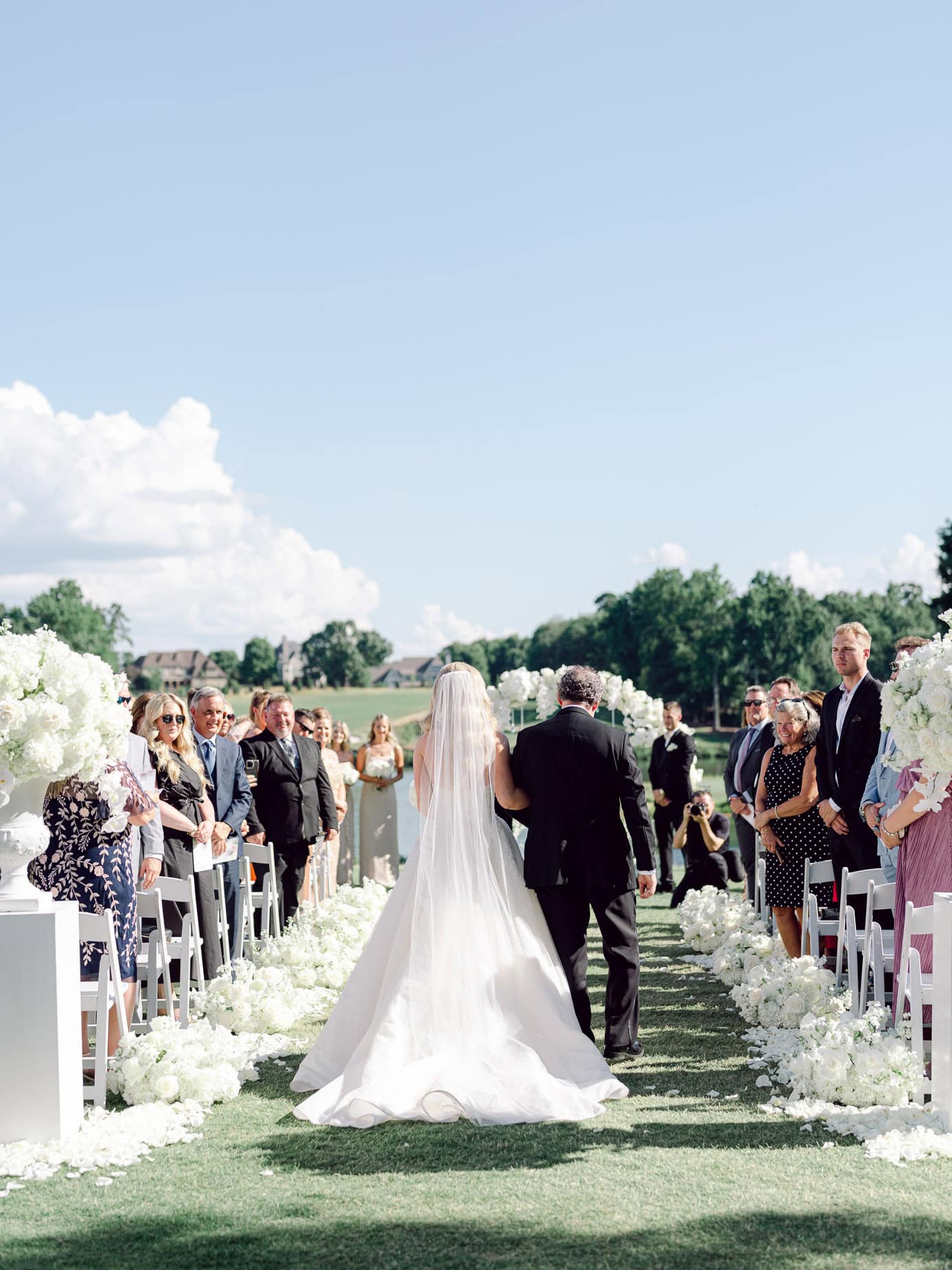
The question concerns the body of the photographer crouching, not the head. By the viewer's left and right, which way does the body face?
facing the viewer

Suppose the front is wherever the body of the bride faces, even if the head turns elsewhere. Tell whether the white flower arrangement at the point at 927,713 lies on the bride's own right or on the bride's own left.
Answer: on the bride's own right

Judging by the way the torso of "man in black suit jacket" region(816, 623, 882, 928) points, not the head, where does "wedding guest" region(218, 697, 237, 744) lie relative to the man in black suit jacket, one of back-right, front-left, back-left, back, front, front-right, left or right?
front-right

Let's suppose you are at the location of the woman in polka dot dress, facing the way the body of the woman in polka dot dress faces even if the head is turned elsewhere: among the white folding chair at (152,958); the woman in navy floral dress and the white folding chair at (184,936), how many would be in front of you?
3

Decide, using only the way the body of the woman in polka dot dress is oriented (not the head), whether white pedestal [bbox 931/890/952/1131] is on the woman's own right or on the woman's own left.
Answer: on the woman's own left

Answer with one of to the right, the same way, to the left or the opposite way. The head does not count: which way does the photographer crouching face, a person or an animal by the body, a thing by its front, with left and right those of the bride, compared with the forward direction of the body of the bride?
the opposite way

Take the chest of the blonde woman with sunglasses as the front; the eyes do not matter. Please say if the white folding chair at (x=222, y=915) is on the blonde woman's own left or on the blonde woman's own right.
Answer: on the blonde woman's own left

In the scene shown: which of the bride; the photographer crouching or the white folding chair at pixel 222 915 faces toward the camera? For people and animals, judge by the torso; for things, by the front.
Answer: the photographer crouching

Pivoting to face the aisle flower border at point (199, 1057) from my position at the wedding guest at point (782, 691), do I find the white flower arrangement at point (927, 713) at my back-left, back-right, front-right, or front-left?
front-left

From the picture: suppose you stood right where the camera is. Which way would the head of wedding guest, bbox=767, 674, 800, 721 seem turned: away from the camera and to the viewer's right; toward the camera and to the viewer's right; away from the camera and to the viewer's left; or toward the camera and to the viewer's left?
toward the camera and to the viewer's left

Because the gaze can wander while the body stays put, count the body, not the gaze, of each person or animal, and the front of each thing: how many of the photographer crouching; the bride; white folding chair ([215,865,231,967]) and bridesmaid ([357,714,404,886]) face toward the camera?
2

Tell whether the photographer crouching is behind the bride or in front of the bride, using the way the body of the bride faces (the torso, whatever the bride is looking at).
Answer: in front

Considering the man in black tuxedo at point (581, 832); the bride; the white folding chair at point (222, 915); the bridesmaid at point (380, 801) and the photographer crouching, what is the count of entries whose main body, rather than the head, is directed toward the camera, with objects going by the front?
2

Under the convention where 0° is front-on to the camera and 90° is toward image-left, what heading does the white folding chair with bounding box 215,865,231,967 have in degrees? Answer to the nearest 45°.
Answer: approximately 225°
